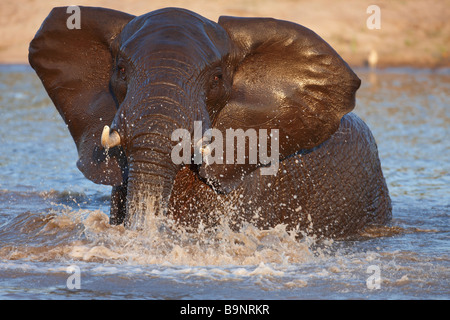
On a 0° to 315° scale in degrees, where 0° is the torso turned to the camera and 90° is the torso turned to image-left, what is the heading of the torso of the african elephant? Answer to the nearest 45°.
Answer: approximately 45°
